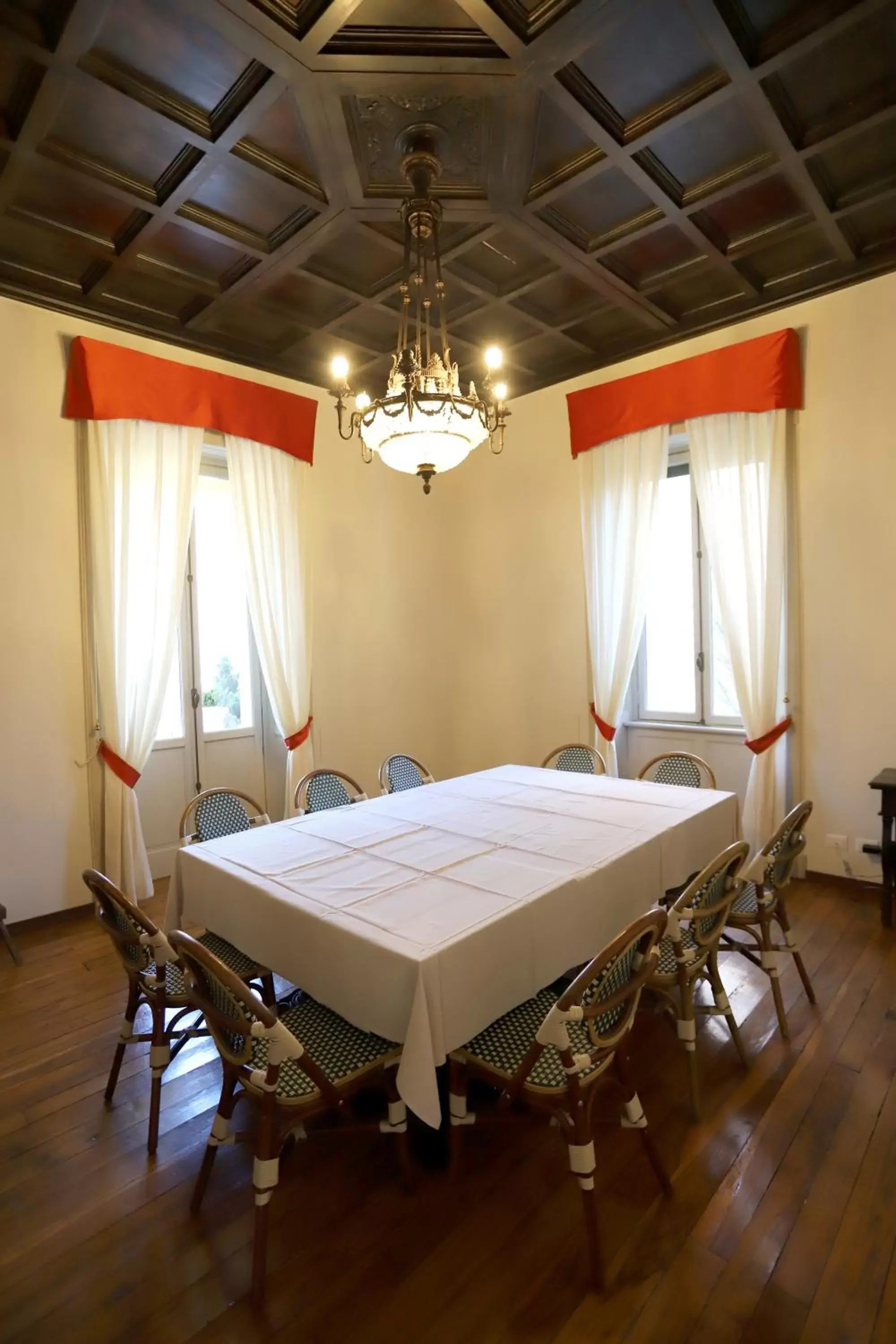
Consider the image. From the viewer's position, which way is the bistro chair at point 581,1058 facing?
facing away from the viewer and to the left of the viewer

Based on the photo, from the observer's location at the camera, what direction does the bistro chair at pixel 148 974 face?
facing away from the viewer and to the right of the viewer

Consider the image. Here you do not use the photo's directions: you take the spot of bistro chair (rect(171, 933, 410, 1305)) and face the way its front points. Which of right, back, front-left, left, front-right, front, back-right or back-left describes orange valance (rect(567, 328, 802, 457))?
front

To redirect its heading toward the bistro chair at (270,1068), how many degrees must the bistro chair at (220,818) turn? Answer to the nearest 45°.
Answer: approximately 45° to its right

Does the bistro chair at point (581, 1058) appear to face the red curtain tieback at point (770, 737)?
no

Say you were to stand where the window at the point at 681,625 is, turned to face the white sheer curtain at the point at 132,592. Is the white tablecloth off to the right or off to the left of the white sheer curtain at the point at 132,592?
left

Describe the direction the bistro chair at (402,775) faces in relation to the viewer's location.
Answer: facing the viewer and to the right of the viewer

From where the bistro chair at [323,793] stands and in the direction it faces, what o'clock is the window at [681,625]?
The window is roughly at 10 o'clock from the bistro chair.

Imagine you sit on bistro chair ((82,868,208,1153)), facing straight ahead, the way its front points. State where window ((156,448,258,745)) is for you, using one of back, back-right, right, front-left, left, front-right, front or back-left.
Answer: front-left

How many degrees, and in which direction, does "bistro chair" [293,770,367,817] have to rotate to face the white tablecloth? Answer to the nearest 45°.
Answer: approximately 45° to its right

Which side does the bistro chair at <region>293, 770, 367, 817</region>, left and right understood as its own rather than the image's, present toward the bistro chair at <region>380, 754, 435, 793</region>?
left

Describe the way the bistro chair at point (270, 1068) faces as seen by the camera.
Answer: facing away from the viewer and to the right of the viewer

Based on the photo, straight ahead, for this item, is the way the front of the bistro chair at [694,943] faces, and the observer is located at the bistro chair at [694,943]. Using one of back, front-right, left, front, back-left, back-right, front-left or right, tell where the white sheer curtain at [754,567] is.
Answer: front-right

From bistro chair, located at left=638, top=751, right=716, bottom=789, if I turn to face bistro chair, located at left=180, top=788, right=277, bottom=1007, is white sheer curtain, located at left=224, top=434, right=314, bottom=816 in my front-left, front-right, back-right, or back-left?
front-right

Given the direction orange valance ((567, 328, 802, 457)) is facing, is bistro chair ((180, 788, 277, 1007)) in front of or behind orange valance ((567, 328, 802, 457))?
in front

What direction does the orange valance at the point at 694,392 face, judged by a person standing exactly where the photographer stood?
facing the viewer and to the left of the viewer

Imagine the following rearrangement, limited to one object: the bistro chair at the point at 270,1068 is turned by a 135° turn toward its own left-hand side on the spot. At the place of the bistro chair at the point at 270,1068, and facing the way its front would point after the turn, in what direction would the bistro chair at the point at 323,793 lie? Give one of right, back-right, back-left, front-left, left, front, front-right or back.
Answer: right

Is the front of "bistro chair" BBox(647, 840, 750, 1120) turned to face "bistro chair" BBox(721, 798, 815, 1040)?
no

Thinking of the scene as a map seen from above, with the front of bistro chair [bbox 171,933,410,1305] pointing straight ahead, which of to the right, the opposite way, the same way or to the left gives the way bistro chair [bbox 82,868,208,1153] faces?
the same way

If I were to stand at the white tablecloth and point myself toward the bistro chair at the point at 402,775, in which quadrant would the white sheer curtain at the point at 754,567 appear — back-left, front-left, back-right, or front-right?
front-right

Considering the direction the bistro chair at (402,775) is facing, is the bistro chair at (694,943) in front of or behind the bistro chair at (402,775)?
in front
